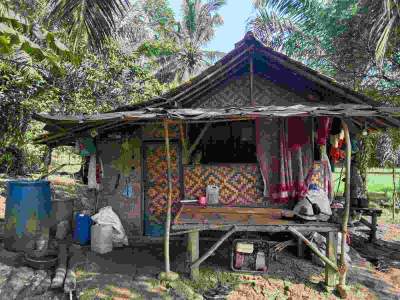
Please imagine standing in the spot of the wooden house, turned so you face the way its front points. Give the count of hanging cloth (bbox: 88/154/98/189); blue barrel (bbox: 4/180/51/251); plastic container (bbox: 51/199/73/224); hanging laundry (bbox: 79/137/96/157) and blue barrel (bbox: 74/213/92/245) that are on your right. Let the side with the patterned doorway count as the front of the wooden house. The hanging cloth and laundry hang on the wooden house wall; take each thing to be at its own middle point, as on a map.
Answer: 5

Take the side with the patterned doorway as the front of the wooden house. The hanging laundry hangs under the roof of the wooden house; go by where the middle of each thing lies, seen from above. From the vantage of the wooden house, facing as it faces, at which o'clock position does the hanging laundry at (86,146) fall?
The hanging laundry is roughly at 3 o'clock from the wooden house.

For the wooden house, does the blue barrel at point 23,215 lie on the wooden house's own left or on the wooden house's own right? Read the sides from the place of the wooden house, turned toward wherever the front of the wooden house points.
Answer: on the wooden house's own right

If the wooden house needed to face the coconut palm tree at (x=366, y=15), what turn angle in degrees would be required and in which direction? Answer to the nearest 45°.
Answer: approximately 135° to its left

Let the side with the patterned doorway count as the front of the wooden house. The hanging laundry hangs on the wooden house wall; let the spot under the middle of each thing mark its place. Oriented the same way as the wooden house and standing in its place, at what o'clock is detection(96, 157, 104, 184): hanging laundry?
The hanging laundry is roughly at 3 o'clock from the wooden house.

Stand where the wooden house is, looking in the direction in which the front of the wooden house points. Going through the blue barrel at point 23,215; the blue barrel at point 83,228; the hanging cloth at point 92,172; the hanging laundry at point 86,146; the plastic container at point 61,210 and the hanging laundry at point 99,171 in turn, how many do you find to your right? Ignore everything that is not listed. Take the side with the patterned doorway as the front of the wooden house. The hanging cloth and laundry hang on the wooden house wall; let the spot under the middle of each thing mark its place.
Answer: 6

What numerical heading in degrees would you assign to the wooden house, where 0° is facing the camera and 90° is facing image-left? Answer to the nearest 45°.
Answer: approximately 0°
